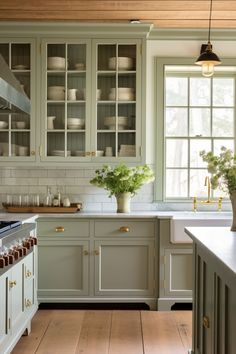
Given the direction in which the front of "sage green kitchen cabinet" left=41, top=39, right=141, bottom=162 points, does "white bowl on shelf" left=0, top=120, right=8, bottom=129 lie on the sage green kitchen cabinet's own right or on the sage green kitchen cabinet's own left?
on the sage green kitchen cabinet's own right

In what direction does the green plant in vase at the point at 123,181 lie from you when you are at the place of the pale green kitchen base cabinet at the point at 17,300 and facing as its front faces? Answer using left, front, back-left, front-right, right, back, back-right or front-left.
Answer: front-left

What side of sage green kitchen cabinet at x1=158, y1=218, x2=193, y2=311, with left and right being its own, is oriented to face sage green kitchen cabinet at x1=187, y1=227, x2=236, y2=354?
front

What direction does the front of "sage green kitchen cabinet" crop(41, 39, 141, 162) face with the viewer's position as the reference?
facing the viewer

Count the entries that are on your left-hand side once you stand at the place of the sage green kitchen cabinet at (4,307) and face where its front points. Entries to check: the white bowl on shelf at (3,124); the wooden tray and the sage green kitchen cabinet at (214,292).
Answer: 2

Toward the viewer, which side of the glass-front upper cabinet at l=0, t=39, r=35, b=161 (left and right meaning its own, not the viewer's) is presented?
front

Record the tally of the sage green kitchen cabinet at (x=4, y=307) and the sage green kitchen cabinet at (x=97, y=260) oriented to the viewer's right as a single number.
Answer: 1

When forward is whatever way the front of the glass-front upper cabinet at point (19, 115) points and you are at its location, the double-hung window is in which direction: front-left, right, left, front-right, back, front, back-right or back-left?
left

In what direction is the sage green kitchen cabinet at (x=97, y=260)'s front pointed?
toward the camera

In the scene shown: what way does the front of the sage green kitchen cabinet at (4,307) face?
to the viewer's right
